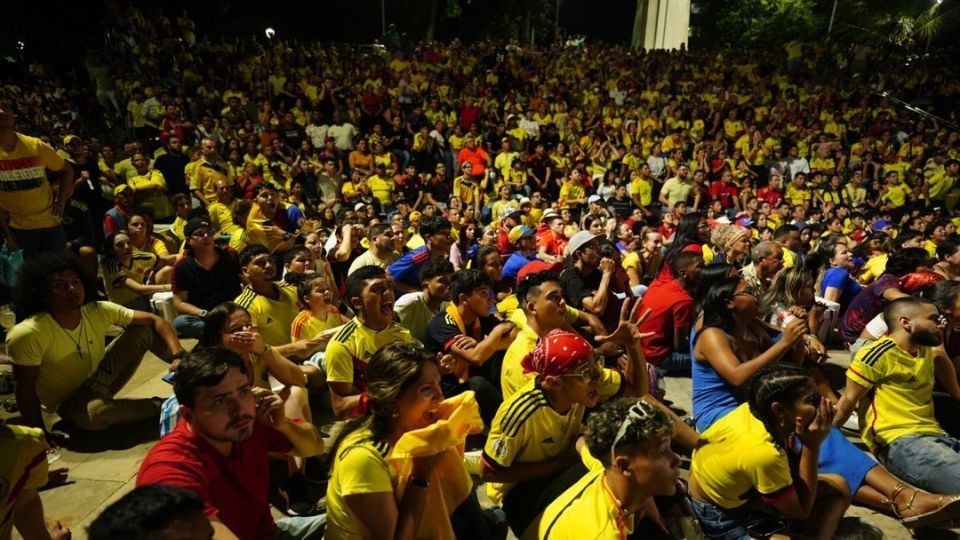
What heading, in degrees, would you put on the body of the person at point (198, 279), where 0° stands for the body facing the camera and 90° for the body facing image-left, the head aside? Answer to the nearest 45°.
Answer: approximately 315°

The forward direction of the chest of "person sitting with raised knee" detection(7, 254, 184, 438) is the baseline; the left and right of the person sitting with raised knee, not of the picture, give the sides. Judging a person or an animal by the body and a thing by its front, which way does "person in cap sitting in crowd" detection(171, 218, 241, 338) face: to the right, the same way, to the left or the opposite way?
the same way

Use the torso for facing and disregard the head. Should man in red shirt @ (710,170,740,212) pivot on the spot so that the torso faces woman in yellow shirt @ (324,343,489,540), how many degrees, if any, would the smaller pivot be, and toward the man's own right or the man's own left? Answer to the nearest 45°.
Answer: approximately 45° to the man's own right

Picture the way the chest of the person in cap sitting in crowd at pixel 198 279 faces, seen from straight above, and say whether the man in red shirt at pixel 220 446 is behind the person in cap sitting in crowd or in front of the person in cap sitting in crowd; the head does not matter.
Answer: in front

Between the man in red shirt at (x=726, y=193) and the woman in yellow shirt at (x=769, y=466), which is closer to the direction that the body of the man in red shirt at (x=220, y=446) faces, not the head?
the woman in yellow shirt

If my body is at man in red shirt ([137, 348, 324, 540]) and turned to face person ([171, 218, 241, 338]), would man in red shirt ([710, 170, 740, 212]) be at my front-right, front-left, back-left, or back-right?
front-right

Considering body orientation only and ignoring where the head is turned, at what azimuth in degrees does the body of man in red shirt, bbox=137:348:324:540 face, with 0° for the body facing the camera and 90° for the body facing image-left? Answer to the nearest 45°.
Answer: approximately 315°

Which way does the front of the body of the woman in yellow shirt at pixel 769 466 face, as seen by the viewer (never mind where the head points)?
to the viewer's right
